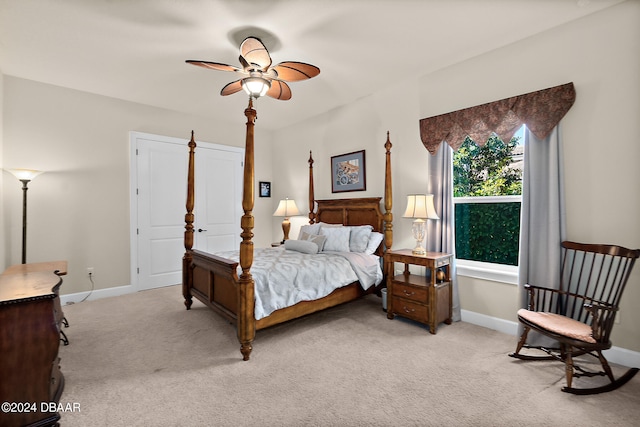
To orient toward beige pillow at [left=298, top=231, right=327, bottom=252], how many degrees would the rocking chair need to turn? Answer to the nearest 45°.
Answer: approximately 45° to its right

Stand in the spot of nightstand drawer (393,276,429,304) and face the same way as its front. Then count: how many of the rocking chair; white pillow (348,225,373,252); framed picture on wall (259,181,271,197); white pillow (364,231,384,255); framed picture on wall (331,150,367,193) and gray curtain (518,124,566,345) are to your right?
4

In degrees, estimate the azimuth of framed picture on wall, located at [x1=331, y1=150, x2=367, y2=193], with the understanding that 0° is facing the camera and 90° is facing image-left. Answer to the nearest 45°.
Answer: approximately 45°

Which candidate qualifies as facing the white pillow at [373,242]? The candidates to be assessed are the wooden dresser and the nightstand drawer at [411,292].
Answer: the wooden dresser

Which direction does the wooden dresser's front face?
to the viewer's right

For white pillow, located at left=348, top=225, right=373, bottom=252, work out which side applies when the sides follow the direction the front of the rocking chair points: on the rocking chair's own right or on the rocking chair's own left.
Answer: on the rocking chair's own right

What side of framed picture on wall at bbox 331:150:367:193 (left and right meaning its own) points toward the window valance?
left

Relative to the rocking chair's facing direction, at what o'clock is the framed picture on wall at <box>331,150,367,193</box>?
The framed picture on wall is roughly at 2 o'clock from the rocking chair.

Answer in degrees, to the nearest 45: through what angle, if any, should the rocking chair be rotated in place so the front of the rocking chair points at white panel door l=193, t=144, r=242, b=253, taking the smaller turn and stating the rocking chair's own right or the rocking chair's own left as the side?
approximately 45° to the rocking chair's own right

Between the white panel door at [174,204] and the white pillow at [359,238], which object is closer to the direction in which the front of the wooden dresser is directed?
the white pillow
